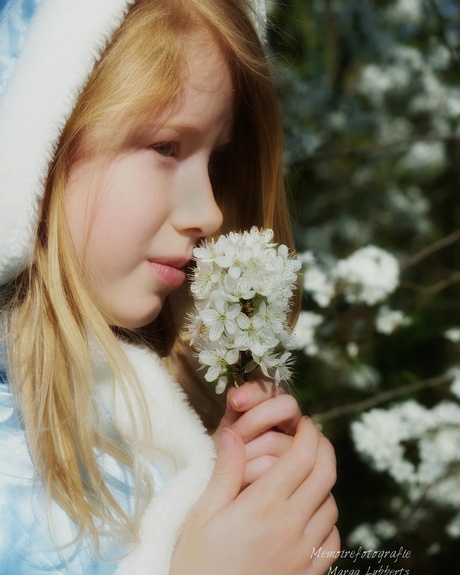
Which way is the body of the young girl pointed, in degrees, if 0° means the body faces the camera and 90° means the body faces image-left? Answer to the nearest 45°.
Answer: approximately 270°

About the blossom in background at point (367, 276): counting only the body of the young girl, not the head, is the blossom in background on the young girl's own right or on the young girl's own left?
on the young girl's own left
